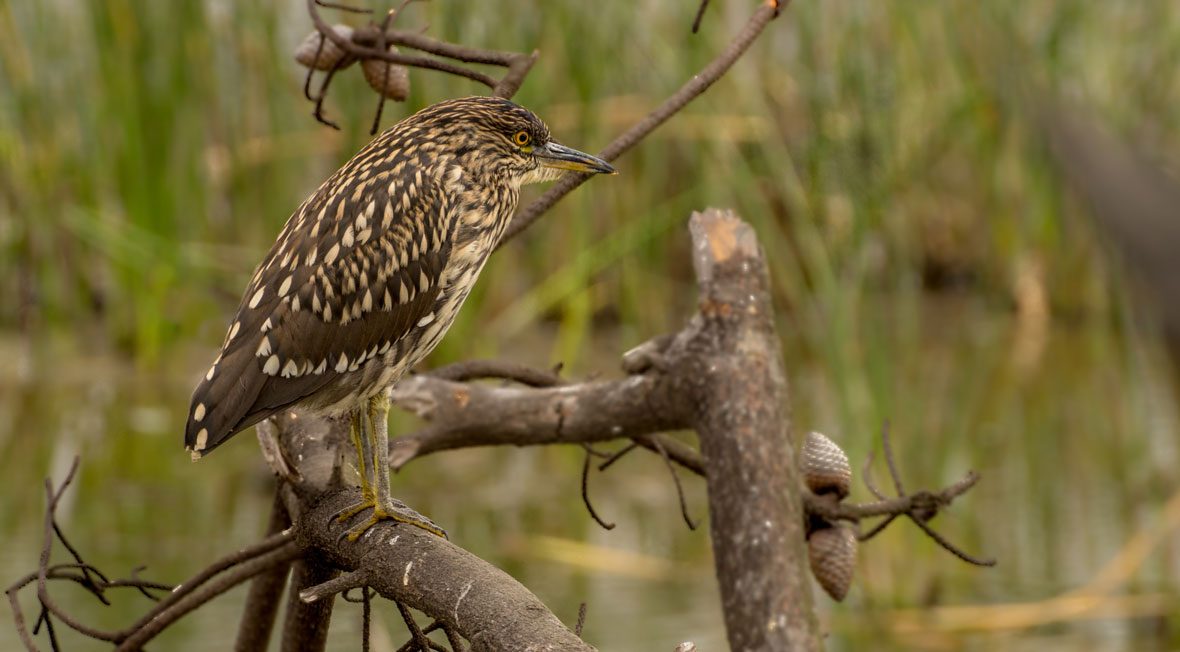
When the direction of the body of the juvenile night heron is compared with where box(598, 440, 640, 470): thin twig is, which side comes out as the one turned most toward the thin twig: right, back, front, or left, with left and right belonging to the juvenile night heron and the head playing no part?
front

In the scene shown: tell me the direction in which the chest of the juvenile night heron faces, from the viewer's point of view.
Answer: to the viewer's right

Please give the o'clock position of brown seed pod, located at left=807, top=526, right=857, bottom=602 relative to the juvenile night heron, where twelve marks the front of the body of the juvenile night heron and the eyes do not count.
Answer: The brown seed pod is roughly at 1 o'clock from the juvenile night heron.

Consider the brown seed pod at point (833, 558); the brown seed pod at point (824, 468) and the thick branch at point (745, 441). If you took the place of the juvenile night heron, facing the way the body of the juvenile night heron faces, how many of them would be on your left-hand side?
0
